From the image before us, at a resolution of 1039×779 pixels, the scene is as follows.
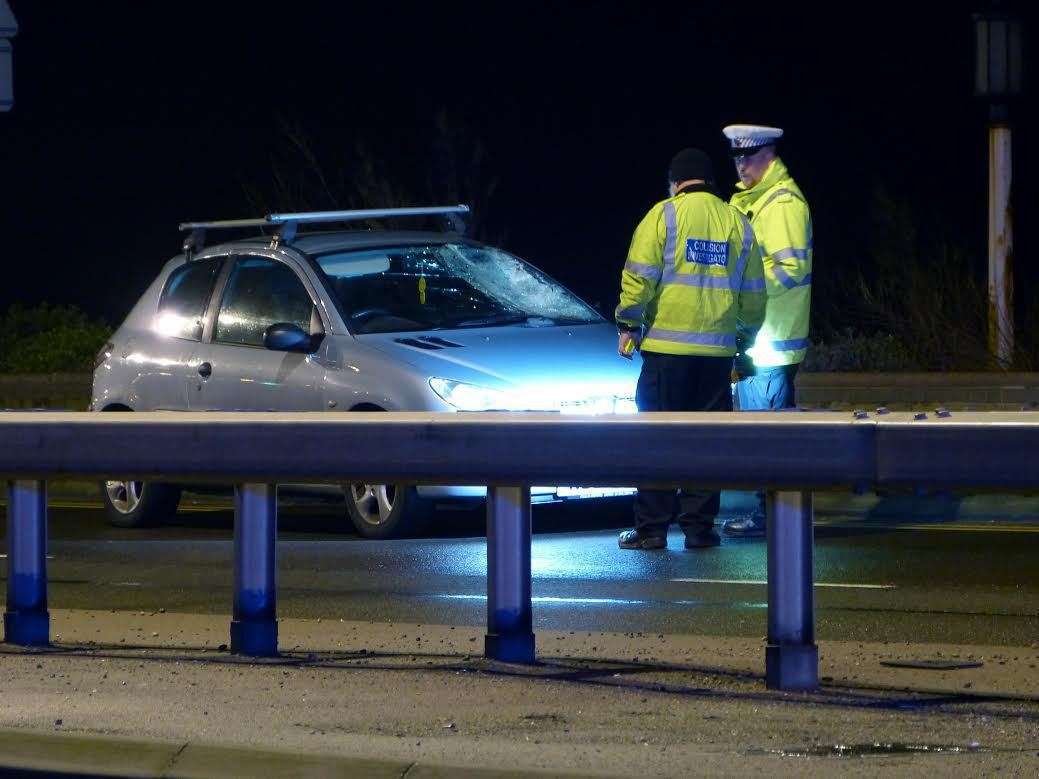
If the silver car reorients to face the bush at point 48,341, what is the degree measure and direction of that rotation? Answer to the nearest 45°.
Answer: approximately 135° to its left

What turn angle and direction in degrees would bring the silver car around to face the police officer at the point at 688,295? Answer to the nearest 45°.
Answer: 0° — it already faces them

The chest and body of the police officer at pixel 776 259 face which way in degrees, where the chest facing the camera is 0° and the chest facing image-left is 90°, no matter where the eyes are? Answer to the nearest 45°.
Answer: approximately 90°

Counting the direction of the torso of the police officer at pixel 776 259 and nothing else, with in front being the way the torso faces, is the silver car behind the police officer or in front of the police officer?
in front

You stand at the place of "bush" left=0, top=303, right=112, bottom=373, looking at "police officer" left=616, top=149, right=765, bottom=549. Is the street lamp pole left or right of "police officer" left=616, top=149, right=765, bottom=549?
left

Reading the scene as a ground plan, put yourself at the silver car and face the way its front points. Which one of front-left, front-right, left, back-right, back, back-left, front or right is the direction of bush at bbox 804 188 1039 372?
left

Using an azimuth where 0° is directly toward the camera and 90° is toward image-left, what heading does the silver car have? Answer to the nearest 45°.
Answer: approximately 315°

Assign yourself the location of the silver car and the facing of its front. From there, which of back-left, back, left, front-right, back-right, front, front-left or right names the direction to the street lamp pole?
left

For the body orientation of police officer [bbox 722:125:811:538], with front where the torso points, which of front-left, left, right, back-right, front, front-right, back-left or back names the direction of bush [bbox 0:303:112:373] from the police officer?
front-right

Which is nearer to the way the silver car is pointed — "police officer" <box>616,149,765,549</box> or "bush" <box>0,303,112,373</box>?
the police officer
